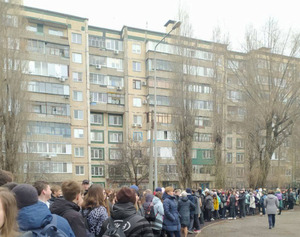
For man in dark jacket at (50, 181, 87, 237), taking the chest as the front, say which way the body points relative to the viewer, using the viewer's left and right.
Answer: facing away from the viewer and to the right of the viewer

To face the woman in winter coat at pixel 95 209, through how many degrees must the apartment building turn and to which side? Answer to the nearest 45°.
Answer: approximately 45° to its right

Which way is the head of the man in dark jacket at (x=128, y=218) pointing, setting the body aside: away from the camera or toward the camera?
away from the camera

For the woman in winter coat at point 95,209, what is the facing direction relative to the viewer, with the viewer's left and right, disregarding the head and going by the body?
facing away from the viewer and to the right of the viewer

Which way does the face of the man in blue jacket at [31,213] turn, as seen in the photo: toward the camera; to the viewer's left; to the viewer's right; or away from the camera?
away from the camera
